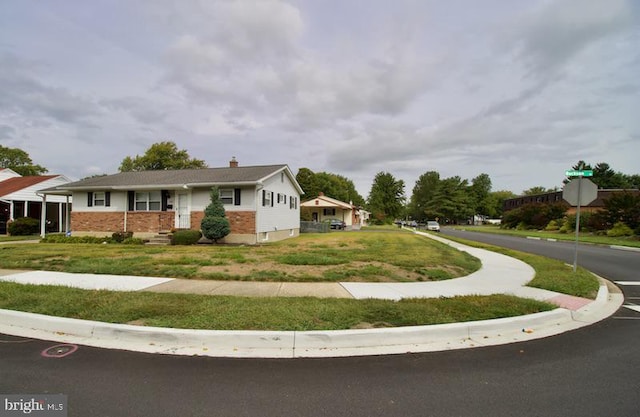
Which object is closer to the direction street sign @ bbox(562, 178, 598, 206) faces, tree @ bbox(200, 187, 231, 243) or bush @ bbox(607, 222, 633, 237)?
the bush

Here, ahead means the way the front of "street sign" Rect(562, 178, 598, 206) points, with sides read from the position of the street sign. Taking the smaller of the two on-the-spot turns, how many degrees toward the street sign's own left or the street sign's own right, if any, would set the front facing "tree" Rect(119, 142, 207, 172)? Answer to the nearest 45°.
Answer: approximately 90° to the street sign's own left

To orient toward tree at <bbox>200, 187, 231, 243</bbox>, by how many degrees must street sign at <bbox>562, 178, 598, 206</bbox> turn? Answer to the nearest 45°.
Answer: approximately 90° to its left

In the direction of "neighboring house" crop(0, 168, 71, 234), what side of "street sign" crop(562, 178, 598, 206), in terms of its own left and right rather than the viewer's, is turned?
left

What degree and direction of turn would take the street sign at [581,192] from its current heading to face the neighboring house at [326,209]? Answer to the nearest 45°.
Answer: approximately 45° to its left

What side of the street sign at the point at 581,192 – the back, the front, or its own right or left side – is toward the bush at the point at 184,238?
left

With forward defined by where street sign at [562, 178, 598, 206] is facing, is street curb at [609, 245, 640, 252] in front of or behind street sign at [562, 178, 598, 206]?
in front

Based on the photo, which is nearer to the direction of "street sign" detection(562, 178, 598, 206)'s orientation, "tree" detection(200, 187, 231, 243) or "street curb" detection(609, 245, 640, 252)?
the street curb

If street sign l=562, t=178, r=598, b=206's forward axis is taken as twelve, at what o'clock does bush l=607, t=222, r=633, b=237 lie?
The bush is roughly at 12 o'clock from the street sign.

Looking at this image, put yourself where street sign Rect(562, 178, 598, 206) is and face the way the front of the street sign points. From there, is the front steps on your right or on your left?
on your left

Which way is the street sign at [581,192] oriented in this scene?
away from the camera

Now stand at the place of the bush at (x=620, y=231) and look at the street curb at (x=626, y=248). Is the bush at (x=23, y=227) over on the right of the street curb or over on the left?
right

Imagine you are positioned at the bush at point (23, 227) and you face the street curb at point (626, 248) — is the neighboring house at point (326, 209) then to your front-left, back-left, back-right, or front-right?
front-left

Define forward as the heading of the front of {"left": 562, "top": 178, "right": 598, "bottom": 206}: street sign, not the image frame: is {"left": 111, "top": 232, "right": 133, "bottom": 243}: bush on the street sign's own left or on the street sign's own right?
on the street sign's own left
